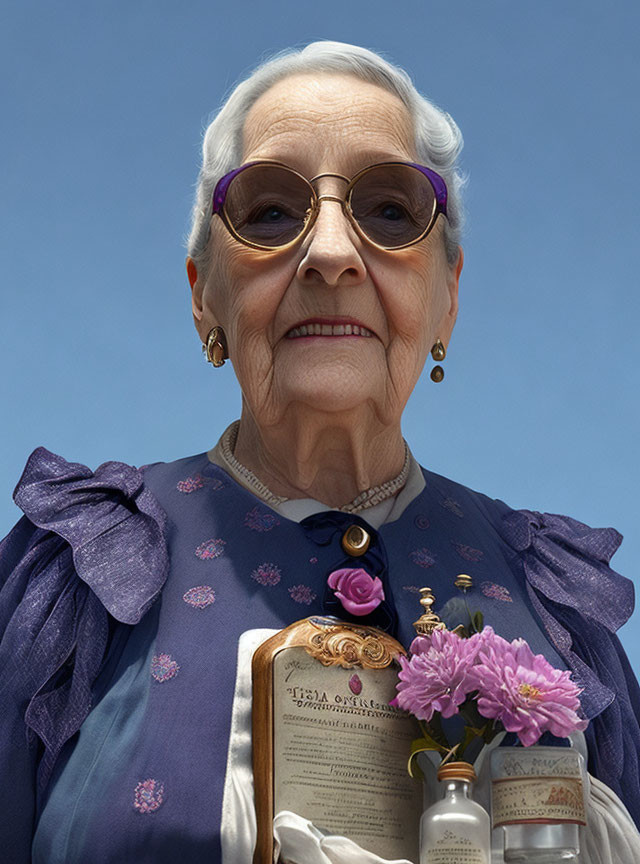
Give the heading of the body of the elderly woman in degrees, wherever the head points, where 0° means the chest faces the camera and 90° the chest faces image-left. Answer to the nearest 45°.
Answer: approximately 0°

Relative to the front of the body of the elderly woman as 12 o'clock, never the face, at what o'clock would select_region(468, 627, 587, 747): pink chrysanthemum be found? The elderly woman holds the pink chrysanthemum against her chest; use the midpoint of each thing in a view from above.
The pink chrysanthemum is roughly at 10 o'clock from the elderly woman.
